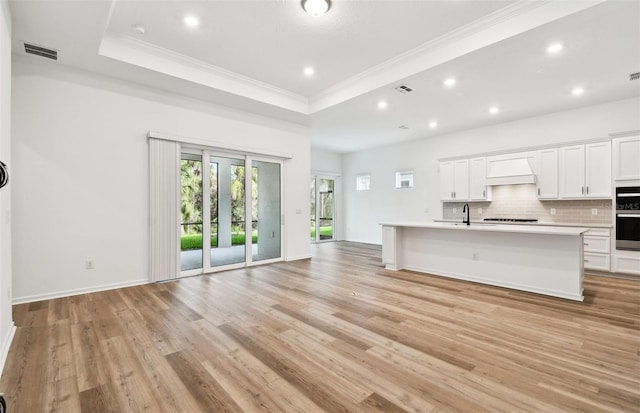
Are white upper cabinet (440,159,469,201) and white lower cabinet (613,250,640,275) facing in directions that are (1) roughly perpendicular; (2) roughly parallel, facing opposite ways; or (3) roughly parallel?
roughly parallel

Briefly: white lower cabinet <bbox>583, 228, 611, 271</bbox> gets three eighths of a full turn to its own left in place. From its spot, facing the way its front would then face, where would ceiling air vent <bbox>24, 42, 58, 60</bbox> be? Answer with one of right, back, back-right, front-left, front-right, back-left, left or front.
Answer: back

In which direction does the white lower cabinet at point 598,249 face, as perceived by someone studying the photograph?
facing the viewer

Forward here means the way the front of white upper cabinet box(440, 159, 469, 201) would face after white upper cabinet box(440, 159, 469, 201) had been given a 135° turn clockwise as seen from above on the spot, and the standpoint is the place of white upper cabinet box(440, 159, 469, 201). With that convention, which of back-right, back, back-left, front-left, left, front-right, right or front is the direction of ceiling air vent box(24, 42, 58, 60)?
back-left

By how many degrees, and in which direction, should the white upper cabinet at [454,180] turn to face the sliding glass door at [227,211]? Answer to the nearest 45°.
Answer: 0° — it already faces it

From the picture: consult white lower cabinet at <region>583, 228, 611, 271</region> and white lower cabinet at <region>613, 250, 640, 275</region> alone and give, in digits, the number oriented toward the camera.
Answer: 2

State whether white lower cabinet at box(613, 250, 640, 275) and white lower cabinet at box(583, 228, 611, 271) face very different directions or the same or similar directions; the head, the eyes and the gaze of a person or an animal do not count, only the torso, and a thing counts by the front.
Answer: same or similar directions

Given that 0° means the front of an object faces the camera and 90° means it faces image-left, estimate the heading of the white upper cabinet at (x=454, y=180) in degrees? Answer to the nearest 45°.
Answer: approximately 45°
